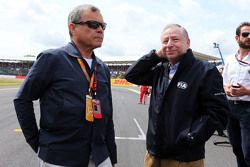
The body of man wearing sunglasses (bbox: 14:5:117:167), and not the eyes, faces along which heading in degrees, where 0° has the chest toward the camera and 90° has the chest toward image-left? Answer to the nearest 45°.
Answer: approximately 315°

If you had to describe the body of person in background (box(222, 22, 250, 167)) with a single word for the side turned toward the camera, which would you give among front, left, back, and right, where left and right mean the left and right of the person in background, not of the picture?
front

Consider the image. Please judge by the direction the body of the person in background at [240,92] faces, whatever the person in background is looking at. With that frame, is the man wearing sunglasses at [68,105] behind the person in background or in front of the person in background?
in front

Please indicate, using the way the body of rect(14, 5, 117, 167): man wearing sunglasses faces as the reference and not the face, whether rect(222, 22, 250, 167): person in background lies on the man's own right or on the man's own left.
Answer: on the man's own left

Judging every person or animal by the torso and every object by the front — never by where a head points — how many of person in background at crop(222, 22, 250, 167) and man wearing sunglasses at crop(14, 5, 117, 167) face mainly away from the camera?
0
